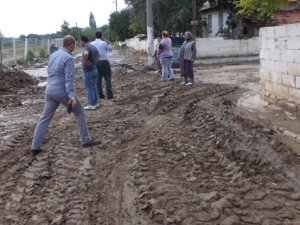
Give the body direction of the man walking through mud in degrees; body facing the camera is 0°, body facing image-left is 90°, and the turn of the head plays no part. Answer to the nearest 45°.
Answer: approximately 225°

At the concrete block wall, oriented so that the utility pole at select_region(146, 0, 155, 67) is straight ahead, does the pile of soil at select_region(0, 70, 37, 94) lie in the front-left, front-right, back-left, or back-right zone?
front-left

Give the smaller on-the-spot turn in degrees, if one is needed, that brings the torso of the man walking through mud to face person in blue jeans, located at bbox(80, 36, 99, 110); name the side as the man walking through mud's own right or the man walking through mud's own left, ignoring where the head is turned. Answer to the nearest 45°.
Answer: approximately 45° to the man walking through mud's own left

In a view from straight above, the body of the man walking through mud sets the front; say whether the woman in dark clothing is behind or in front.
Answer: in front

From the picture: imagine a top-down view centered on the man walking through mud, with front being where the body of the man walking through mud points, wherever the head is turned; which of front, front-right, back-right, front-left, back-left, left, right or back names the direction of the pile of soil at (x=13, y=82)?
front-left

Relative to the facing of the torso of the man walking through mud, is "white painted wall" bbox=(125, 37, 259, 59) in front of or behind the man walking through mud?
in front
